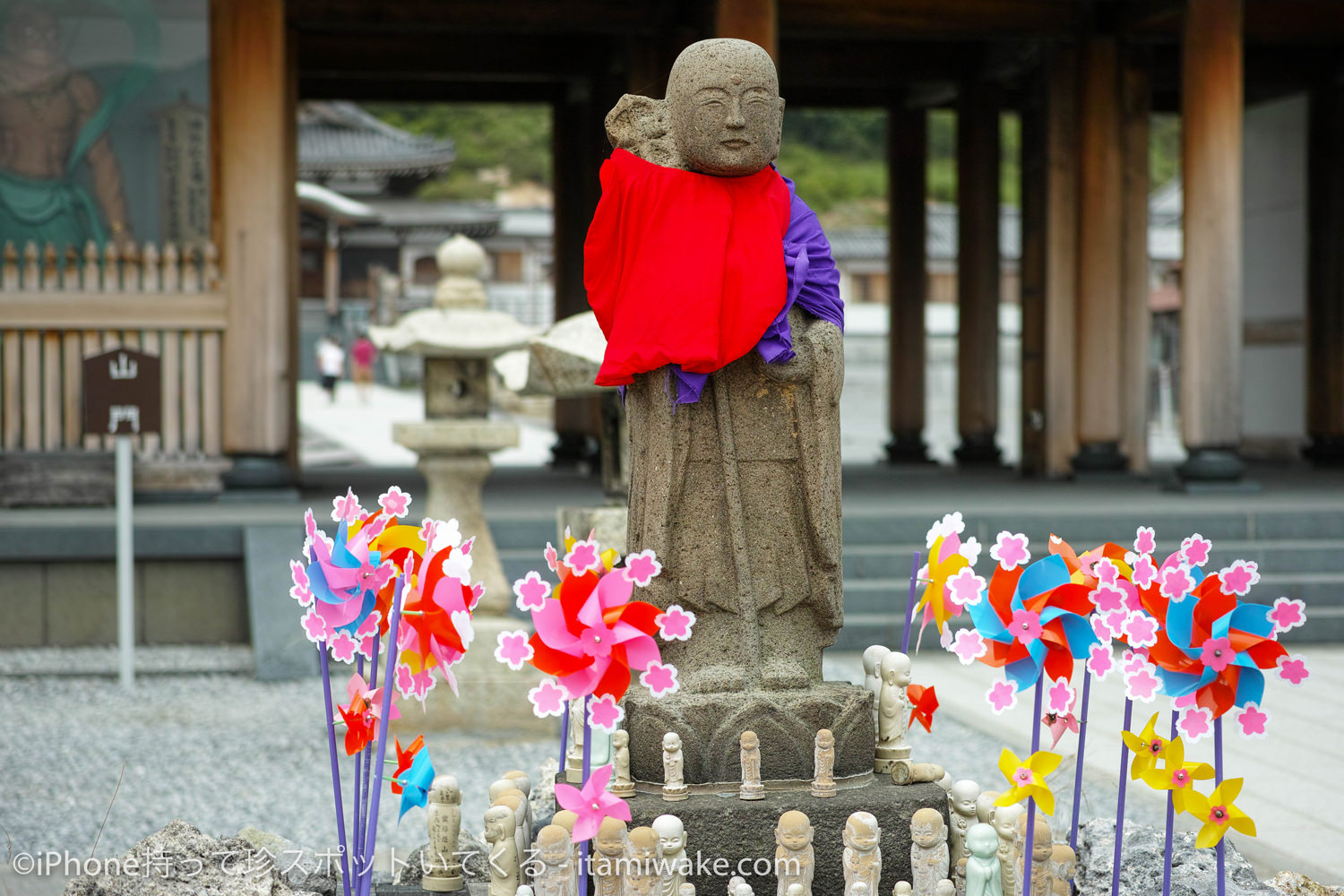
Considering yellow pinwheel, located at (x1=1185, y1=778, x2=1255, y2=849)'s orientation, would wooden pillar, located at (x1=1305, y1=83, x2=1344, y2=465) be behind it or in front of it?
behind

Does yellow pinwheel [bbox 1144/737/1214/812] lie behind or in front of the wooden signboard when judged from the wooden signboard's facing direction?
in front

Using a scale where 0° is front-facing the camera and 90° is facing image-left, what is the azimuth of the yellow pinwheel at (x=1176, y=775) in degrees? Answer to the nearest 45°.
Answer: approximately 0°

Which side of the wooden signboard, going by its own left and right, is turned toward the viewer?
front

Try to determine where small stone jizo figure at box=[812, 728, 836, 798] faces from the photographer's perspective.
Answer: facing the viewer

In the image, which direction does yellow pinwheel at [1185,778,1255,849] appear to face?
toward the camera

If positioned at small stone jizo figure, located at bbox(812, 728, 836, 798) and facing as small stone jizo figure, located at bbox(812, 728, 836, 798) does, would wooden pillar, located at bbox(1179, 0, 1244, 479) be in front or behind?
behind

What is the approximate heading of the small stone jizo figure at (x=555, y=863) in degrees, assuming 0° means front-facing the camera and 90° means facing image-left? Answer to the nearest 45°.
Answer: approximately 0°

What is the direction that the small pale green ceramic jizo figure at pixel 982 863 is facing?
toward the camera

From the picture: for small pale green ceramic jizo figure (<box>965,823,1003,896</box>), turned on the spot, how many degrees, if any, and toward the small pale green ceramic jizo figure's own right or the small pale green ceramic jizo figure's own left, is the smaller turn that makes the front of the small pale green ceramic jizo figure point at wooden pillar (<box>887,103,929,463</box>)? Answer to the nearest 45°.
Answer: approximately 180°
